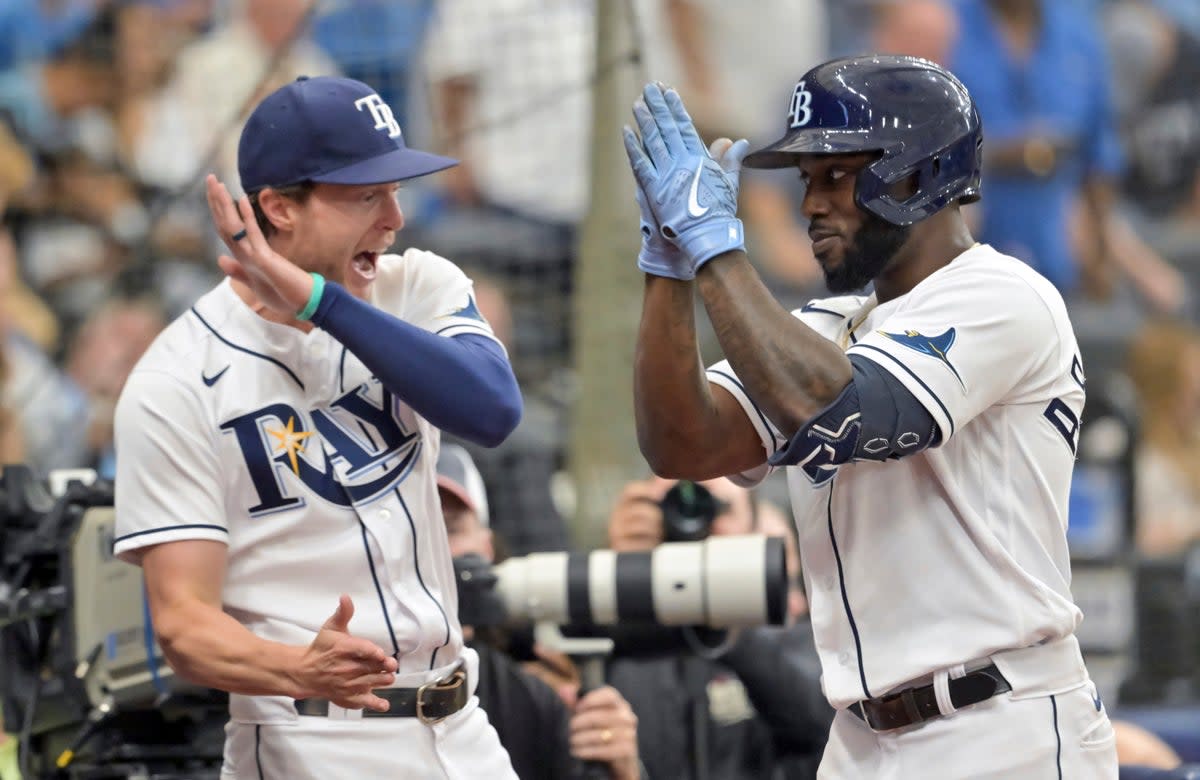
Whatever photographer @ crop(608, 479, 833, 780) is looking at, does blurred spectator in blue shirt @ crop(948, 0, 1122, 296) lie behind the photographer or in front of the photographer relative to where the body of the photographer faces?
behind

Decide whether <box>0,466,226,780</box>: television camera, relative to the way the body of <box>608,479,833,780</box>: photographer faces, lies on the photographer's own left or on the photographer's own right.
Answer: on the photographer's own right

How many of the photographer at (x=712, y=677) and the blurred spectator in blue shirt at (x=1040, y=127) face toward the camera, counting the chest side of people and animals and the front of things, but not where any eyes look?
2

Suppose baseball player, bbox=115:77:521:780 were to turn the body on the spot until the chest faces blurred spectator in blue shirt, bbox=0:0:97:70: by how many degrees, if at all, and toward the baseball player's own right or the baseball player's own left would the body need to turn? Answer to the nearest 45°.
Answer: approximately 135° to the baseball player's own left

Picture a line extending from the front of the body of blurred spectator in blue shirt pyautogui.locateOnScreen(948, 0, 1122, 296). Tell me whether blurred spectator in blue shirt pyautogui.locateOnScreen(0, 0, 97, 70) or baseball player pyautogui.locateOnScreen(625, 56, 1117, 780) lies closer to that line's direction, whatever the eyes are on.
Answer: the baseball player

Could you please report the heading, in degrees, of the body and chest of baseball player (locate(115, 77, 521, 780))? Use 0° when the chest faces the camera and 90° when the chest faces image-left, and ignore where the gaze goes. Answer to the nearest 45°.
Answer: approximately 315°

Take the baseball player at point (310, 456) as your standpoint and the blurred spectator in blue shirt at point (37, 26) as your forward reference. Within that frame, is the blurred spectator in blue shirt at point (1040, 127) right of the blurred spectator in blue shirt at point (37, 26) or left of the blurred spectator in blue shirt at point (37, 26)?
right

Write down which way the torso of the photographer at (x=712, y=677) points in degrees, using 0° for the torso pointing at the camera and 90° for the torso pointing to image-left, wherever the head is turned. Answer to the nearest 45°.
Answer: approximately 0°
